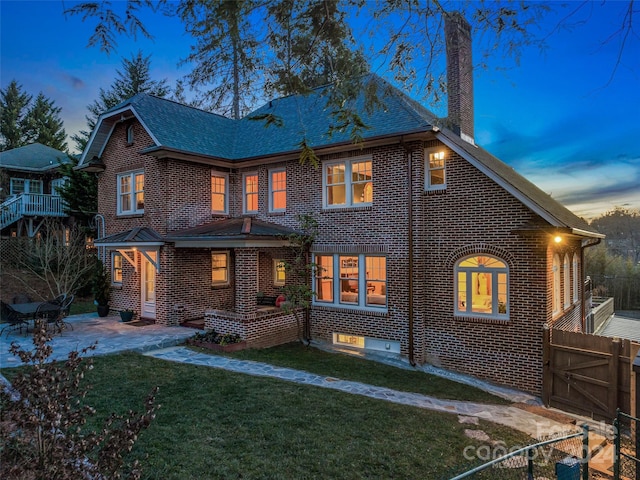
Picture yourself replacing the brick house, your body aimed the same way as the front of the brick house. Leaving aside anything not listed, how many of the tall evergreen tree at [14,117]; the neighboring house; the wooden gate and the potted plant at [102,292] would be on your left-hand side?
1

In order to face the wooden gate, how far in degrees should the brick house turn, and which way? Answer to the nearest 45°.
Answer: approximately 90° to its left

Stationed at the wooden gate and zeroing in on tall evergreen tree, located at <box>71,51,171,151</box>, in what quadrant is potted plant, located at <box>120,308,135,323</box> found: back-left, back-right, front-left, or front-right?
front-left

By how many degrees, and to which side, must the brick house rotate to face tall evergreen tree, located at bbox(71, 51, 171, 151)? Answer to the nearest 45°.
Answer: approximately 90° to its right

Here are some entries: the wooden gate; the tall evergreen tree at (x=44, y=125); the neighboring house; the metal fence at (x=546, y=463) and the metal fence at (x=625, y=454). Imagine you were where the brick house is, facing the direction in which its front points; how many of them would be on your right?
2

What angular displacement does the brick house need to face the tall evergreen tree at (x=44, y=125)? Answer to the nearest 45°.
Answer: approximately 90° to its right

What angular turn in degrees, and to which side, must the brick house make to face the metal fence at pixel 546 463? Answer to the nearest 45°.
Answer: approximately 45° to its left

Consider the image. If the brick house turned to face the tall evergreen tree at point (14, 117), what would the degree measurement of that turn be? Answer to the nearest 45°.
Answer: approximately 90° to its right

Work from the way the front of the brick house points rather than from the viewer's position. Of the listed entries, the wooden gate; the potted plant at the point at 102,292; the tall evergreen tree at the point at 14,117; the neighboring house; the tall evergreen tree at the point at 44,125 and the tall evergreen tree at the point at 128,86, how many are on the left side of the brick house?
1

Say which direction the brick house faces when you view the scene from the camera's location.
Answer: facing the viewer and to the left of the viewer

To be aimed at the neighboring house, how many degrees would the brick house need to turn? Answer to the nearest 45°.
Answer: approximately 90° to its right

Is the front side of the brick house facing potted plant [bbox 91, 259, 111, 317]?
no

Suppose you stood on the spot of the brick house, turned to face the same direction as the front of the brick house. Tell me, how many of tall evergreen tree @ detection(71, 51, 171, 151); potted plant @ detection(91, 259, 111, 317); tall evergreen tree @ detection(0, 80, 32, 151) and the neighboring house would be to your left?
0

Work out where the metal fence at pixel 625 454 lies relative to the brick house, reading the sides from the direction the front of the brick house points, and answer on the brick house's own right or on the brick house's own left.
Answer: on the brick house's own left
